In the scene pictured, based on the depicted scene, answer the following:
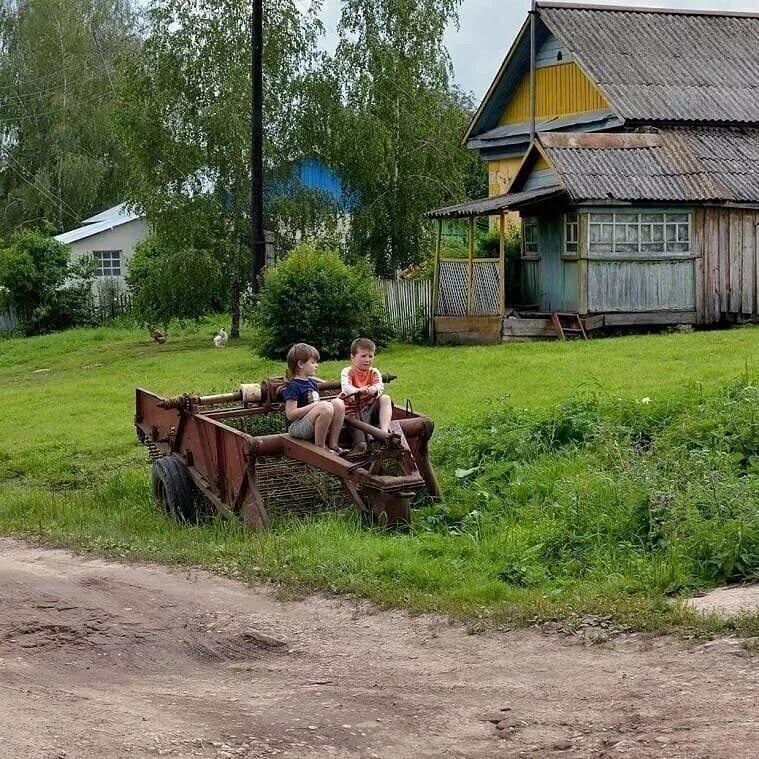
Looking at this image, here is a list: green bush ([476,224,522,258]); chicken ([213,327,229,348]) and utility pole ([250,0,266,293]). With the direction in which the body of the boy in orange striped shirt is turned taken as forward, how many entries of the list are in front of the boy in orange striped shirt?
0

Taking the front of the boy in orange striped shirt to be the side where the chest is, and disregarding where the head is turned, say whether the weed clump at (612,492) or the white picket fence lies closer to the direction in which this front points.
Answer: the weed clump

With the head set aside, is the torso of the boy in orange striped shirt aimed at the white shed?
no

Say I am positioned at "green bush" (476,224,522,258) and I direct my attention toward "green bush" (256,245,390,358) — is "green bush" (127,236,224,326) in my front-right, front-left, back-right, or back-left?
front-right

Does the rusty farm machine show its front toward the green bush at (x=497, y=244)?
no

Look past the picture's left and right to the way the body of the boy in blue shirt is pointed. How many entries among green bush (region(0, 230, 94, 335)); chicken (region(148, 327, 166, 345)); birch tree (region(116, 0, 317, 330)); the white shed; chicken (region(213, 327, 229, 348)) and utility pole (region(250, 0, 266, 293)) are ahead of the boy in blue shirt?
0

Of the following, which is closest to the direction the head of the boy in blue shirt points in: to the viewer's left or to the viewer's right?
to the viewer's right

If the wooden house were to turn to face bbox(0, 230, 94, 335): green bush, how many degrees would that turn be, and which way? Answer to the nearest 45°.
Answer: approximately 90° to its right

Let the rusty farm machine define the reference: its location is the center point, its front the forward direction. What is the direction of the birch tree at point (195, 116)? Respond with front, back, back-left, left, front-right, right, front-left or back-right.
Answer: back-left

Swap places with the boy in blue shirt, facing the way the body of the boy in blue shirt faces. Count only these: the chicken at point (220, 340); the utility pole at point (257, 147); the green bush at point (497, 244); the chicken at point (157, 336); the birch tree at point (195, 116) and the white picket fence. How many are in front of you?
0

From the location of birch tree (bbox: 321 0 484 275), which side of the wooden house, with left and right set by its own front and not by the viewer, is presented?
right

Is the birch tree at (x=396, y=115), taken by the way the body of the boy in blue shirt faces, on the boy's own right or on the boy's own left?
on the boy's own left

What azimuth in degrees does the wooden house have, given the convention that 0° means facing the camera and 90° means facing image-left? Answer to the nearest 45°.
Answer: approximately 45°

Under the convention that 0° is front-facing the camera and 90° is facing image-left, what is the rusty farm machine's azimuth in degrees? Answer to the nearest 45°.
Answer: approximately 315°

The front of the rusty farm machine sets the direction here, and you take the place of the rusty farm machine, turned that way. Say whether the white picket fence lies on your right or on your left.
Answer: on your left

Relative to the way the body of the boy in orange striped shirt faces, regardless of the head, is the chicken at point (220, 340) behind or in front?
behind

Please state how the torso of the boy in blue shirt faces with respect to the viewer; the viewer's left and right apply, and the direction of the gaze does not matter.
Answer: facing the viewer and to the right of the viewer

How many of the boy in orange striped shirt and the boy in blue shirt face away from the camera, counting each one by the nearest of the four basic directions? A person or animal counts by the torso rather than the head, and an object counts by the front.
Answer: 0

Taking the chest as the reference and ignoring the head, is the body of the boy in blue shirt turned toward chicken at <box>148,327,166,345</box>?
no
